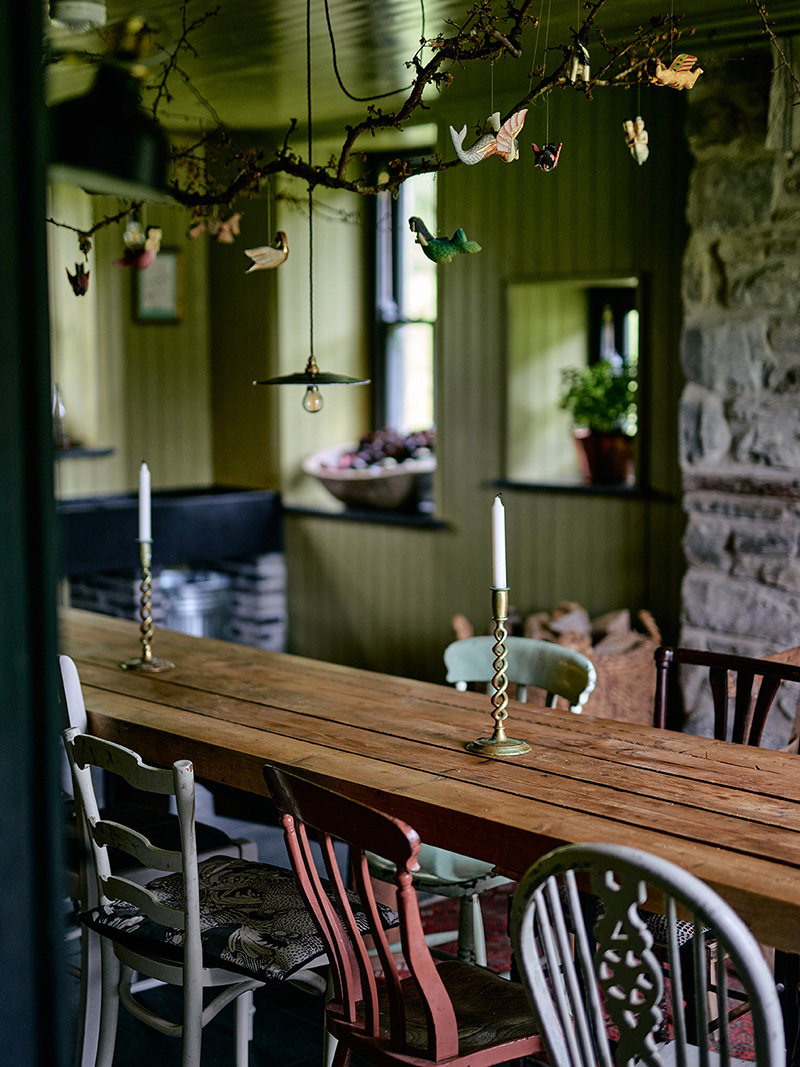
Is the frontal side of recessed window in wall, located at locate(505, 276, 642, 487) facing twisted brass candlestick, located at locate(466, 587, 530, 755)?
yes

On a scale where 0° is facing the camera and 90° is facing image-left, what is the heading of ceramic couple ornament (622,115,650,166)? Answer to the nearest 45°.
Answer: approximately 0°

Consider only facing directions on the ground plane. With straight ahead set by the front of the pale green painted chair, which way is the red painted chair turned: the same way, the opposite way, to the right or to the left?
the opposite way

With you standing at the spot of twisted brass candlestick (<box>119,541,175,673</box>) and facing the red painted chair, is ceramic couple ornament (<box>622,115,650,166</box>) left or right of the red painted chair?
left

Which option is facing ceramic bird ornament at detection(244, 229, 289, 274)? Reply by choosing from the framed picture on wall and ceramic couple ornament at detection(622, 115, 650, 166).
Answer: the framed picture on wall

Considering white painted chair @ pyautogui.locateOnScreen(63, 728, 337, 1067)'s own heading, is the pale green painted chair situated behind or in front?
in front

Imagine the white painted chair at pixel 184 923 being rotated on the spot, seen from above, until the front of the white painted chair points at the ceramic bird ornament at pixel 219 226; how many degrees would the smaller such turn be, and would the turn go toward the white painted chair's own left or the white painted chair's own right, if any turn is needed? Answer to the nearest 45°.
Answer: approximately 45° to the white painted chair's own left

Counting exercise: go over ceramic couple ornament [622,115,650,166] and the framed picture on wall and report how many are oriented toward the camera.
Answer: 2

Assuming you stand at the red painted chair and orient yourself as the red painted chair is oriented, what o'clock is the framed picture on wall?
The framed picture on wall is roughly at 10 o'clock from the red painted chair.

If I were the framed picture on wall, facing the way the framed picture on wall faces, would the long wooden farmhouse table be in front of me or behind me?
in front

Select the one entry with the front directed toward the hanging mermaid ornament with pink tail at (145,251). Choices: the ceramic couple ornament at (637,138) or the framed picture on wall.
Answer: the framed picture on wall

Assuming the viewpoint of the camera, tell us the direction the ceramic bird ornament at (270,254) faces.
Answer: facing to the right of the viewer
